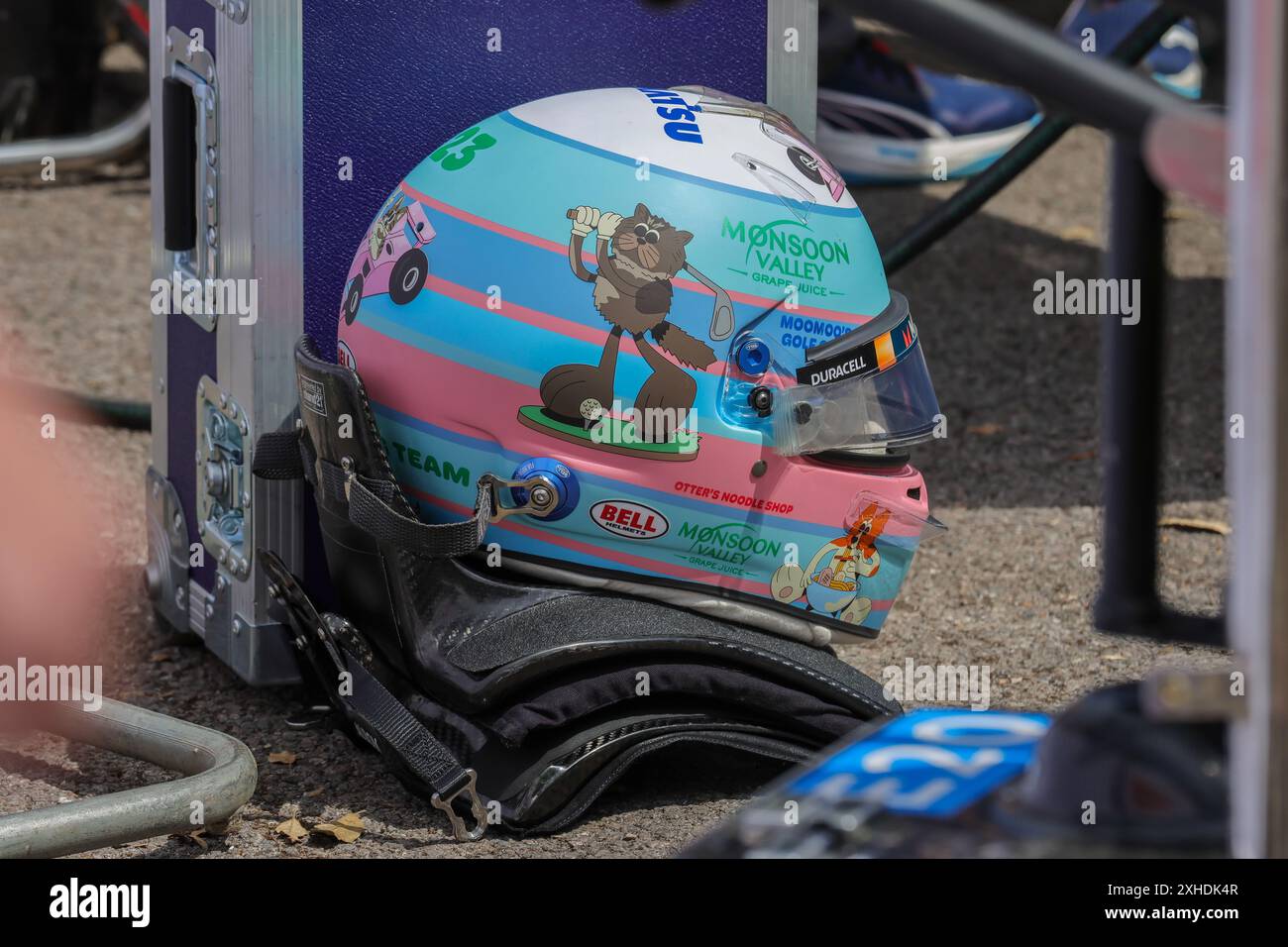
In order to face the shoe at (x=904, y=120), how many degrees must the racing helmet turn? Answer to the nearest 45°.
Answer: approximately 90° to its left

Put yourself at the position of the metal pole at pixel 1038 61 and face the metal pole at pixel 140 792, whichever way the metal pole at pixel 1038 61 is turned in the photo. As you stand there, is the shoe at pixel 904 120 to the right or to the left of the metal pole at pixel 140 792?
right

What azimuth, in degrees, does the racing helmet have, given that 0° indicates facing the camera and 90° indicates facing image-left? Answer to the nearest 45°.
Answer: approximately 270°
